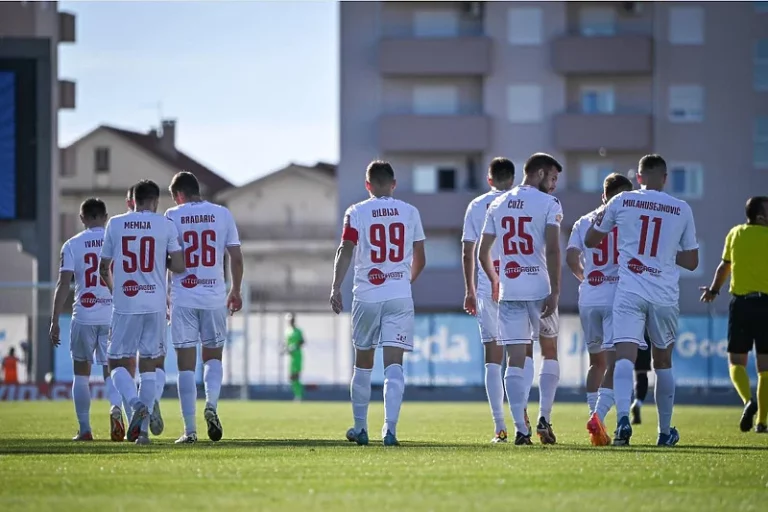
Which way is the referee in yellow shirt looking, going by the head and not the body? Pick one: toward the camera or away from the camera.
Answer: away from the camera

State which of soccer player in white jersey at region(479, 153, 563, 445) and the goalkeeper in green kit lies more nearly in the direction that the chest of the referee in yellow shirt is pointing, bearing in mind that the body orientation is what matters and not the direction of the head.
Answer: the goalkeeper in green kit

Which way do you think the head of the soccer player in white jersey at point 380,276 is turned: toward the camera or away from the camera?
away from the camera

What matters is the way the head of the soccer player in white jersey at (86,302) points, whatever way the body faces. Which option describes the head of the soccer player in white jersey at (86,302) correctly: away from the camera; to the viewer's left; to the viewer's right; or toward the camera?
away from the camera

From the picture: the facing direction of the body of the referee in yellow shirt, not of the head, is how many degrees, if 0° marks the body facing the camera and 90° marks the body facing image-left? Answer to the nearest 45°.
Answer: approximately 180°

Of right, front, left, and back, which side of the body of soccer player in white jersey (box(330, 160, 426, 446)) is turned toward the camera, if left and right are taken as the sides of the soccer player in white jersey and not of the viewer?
back

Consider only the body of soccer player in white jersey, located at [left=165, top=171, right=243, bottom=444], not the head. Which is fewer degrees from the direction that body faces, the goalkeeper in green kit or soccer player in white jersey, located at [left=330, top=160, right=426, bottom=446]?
the goalkeeper in green kit

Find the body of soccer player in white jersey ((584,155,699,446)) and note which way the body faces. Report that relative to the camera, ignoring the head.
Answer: away from the camera

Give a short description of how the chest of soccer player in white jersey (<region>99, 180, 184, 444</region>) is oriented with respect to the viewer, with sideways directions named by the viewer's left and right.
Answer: facing away from the viewer

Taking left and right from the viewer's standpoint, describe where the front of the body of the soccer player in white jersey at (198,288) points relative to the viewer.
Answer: facing away from the viewer

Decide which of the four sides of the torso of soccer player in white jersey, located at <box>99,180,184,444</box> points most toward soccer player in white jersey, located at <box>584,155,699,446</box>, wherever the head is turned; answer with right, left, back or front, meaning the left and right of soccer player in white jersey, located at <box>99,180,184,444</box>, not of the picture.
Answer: right
